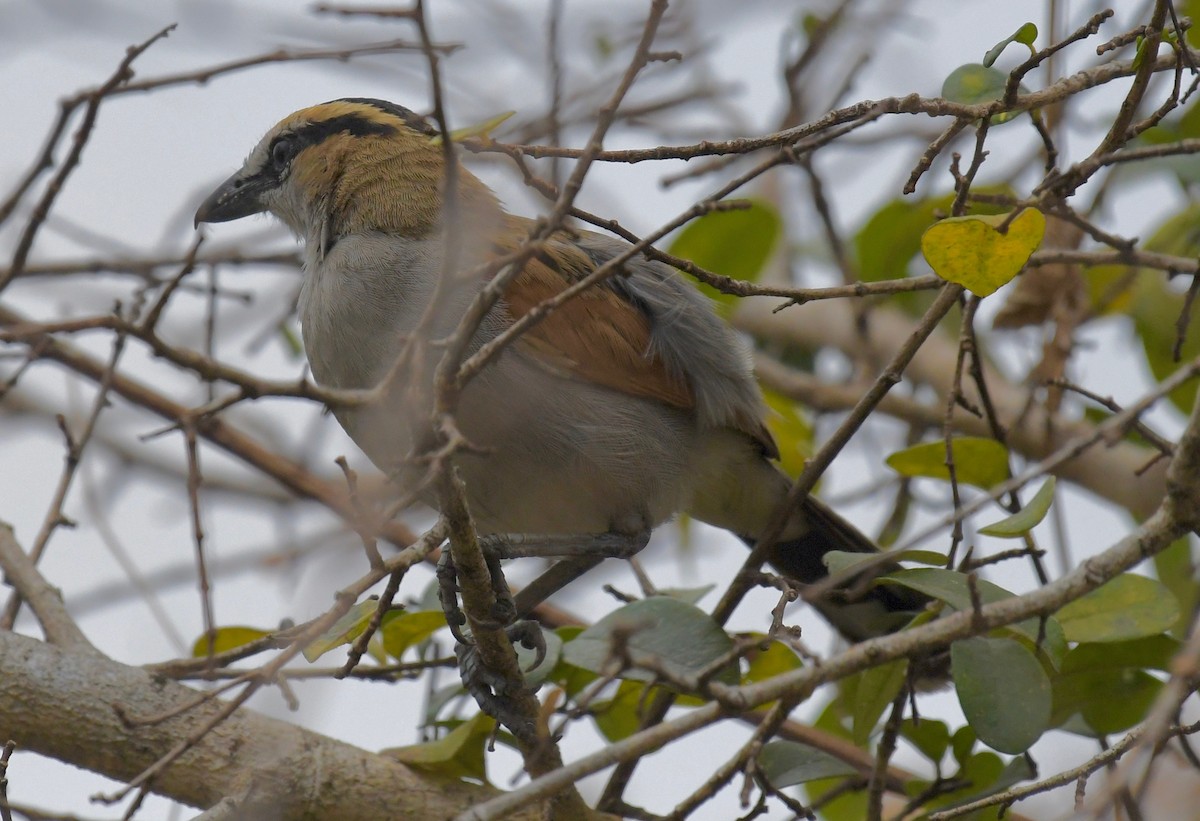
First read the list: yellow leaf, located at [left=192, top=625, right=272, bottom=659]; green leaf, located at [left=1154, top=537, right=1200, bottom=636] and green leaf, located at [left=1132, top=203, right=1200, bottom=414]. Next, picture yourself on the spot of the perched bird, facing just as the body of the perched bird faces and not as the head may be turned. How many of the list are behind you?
2

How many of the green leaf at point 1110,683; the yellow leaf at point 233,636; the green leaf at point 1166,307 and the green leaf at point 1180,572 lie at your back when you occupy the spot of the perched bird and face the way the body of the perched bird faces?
3

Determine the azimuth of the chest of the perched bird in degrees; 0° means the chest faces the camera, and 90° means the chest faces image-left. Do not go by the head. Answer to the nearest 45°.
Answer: approximately 90°

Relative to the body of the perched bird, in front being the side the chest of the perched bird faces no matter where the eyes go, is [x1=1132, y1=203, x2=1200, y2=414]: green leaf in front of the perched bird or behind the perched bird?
behind

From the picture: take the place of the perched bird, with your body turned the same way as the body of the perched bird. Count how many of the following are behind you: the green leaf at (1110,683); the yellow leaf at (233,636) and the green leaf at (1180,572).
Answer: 2

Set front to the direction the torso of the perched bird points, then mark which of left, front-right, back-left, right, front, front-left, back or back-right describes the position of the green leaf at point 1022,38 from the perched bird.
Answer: back-left

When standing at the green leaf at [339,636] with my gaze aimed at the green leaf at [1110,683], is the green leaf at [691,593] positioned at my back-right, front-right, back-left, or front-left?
front-left
